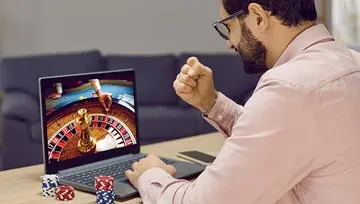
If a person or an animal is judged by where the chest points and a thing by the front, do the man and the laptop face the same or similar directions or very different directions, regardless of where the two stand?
very different directions

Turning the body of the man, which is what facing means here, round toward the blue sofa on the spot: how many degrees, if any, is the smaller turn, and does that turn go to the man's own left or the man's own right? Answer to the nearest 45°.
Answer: approximately 45° to the man's own right

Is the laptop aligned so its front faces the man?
yes

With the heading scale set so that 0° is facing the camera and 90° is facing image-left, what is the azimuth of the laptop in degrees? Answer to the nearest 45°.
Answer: approximately 315°

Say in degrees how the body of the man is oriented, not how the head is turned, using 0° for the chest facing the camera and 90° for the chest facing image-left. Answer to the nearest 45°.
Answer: approximately 135°
